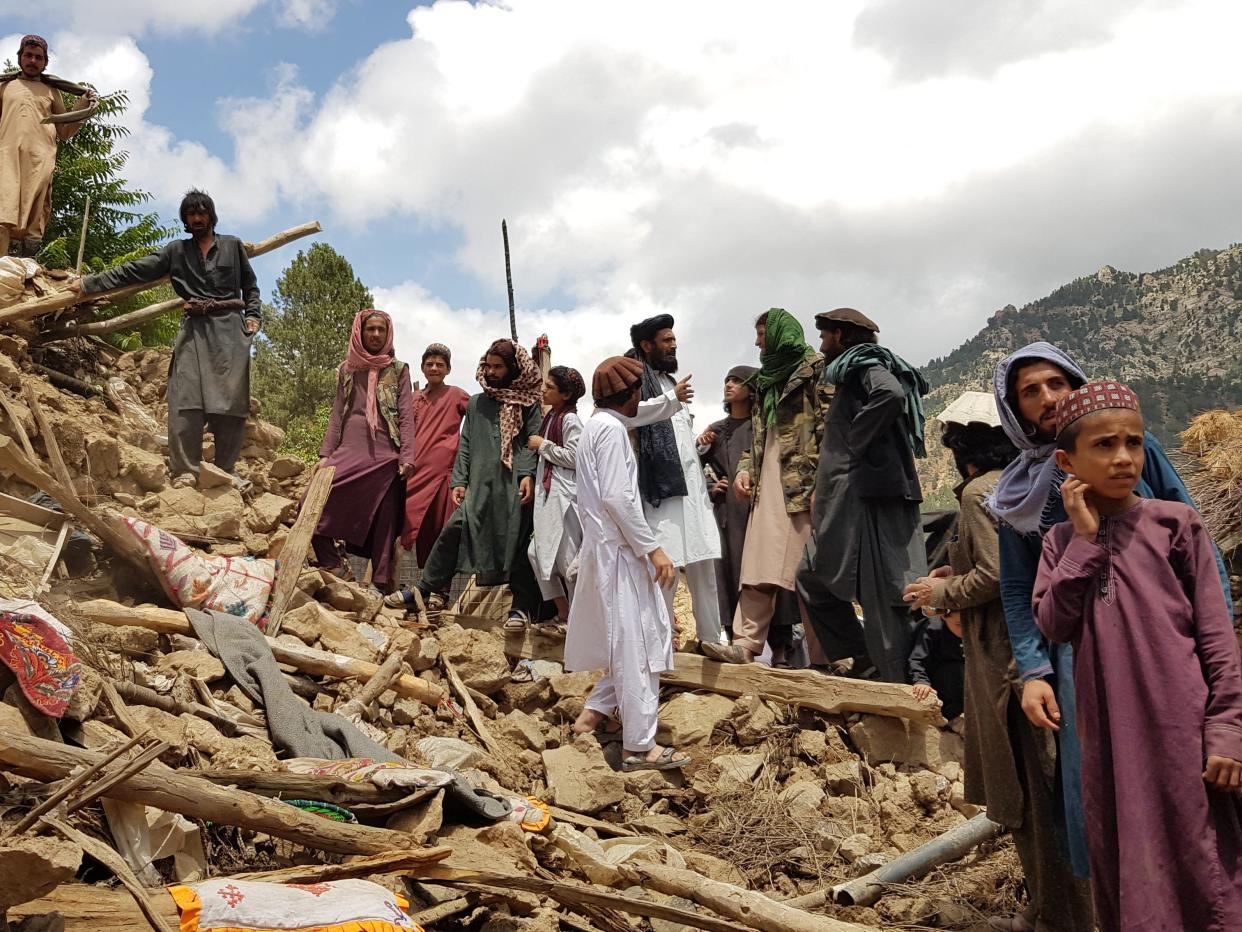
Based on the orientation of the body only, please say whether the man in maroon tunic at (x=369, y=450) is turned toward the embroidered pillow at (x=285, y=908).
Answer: yes

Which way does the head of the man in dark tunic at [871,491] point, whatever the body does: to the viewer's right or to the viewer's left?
to the viewer's left

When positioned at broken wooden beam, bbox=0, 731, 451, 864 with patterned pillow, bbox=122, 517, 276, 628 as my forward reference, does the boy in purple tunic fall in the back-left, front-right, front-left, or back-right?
back-right

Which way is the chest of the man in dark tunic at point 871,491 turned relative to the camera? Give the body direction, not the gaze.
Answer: to the viewer's left

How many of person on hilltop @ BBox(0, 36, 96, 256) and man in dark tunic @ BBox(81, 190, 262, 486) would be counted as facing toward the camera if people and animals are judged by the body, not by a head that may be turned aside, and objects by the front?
2

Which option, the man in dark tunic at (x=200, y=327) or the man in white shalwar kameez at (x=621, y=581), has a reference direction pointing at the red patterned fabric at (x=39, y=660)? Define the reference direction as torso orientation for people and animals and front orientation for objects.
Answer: the man in dark tunic

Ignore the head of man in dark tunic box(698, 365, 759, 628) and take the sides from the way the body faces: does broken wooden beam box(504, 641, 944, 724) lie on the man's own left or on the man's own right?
on the man's own left

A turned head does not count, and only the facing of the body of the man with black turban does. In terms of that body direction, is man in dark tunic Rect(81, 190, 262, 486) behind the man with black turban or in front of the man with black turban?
behind

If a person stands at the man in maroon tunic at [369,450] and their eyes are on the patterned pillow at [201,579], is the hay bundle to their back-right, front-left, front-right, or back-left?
back-left

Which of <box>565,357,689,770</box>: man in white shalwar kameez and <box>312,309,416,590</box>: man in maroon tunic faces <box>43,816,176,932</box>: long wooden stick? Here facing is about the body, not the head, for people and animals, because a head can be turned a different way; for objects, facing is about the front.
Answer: the man in maroon tunic
